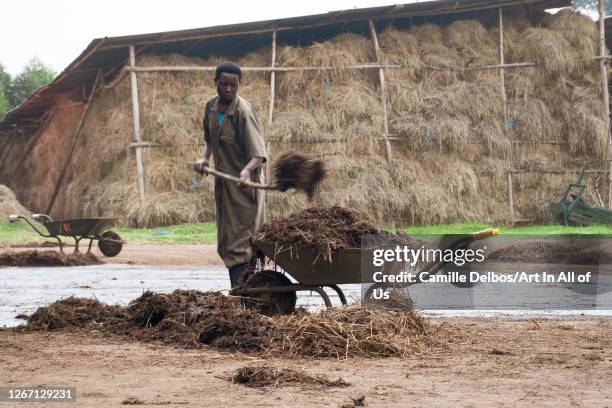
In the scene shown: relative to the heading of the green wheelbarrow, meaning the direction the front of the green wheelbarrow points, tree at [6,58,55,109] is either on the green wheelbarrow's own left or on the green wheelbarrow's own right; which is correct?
on the green wheelbarrow's own left

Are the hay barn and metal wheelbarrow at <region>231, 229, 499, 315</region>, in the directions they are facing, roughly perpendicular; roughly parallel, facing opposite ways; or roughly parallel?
roughly perpendicular

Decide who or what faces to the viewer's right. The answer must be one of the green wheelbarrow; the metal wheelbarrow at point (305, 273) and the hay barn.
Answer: the green wheelbarrow

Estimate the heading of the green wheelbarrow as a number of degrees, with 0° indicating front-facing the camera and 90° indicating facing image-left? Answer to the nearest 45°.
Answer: approximately 270°

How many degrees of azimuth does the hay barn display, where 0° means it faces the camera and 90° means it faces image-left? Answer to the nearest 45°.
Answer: approximately 0°

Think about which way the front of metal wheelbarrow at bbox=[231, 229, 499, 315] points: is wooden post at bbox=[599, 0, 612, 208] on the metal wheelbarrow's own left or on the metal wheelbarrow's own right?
on the metal wheelbarrow's own right

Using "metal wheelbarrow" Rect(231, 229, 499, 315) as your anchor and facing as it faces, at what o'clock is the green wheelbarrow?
The green wheelbarrow is roughly at 2 o'clock from the metal wheelbarrow.

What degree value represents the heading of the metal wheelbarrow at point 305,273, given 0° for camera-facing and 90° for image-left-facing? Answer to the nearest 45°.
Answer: approximately 90°

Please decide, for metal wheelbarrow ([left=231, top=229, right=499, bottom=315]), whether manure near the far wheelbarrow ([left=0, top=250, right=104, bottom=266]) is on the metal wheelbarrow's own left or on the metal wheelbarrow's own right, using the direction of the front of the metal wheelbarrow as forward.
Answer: on the metal wheelbarrow's own right

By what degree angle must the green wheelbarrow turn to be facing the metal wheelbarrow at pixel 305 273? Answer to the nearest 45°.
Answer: approximately 90° to its right

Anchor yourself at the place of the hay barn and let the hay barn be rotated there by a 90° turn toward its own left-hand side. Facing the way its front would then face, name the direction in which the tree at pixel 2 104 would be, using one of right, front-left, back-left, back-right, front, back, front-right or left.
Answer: back-left

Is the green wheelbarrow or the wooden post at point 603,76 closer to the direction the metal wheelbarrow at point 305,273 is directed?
the green wheelbarrow
